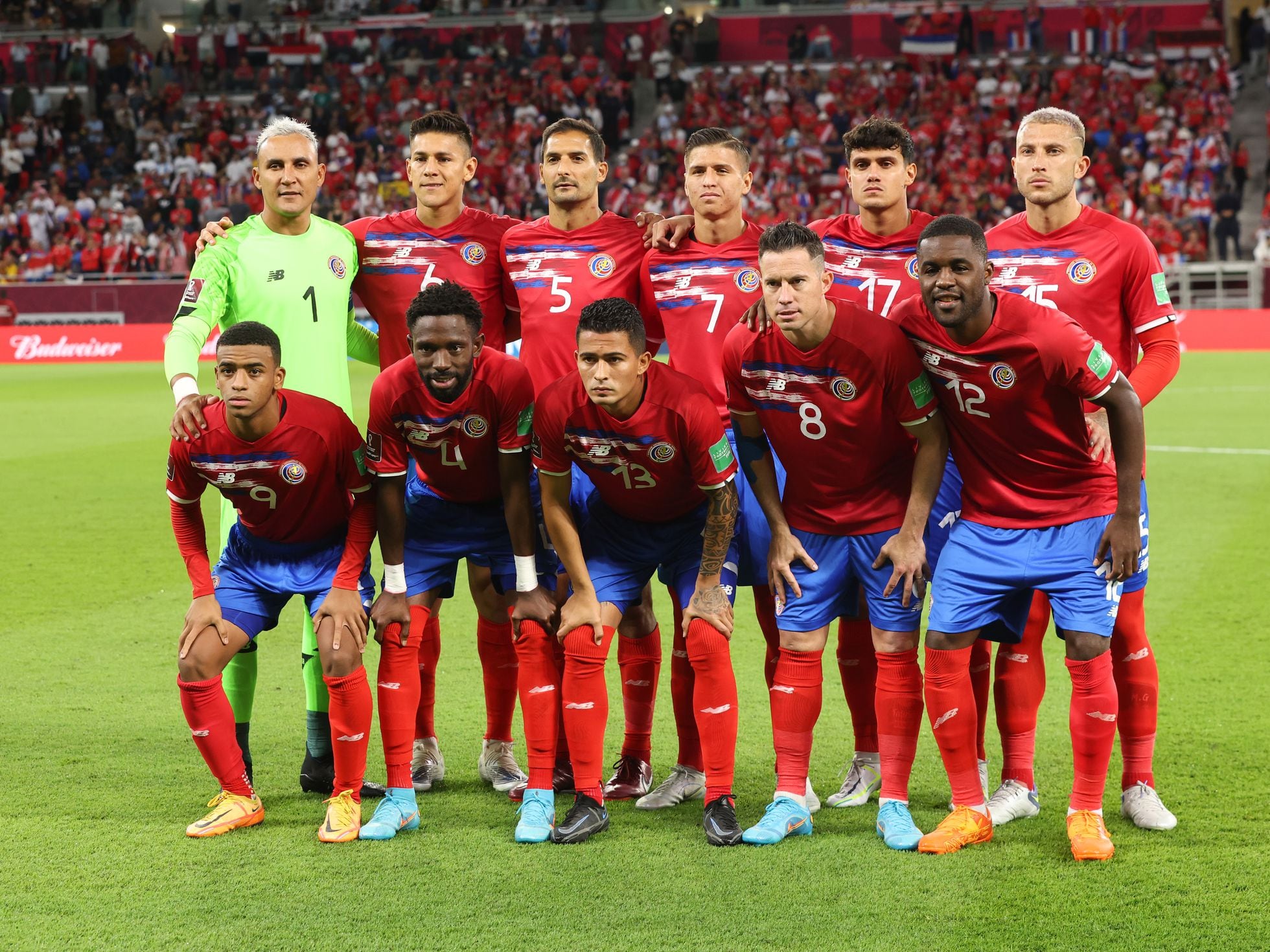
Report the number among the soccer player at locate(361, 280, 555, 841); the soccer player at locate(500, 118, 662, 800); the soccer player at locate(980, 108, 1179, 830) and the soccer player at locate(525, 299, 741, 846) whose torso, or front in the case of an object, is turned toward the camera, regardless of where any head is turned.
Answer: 4

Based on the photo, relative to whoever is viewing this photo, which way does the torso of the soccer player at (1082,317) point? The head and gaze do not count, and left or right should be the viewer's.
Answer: facing the viewer

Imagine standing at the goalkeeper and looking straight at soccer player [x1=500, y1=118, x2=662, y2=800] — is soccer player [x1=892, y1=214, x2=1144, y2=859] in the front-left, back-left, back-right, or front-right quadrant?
front-right

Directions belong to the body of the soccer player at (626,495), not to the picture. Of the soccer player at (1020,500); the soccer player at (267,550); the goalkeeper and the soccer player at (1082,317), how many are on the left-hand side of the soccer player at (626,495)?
2

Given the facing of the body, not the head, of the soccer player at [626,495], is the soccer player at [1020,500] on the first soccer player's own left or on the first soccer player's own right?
on the first soccer player's own left

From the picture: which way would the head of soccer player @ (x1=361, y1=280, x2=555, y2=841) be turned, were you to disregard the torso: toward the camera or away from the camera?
toward the camera

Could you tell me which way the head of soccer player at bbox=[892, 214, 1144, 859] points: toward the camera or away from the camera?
toward the camera

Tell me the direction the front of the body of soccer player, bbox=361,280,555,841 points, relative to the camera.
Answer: toward the camera

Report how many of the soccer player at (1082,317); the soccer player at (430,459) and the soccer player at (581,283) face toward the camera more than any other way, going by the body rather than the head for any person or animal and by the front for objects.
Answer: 3

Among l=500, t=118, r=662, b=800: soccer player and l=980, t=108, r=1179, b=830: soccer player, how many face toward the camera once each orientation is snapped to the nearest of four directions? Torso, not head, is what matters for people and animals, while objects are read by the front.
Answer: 2
